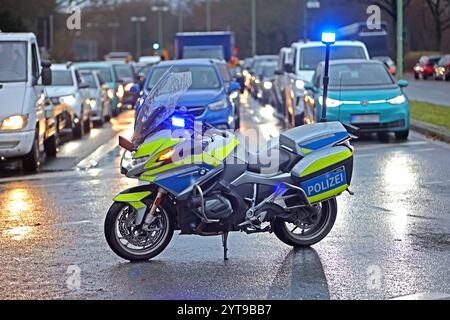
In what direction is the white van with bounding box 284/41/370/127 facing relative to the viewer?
toward the camera

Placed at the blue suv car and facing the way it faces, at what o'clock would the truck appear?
The truck is roughly at 6 o'clock from the blue suv car.

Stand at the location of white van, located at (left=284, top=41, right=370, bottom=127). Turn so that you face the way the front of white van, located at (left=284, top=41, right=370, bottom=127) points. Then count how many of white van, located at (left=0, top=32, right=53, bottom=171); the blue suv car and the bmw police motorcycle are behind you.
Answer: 0

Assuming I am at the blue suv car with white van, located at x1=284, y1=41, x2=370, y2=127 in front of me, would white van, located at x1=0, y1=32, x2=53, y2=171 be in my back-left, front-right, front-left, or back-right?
back-left

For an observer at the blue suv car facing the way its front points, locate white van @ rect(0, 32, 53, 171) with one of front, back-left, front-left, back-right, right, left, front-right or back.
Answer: front-right

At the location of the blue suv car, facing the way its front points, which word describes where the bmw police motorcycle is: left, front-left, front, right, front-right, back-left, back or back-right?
front

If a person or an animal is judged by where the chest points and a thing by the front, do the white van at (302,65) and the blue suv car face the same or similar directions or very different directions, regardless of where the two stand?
same or similar directions

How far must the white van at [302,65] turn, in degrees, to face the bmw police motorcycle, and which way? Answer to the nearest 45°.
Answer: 0° — it already faces it

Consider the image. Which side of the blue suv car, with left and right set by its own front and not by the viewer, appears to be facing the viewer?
front

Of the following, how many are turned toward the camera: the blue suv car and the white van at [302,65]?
2
